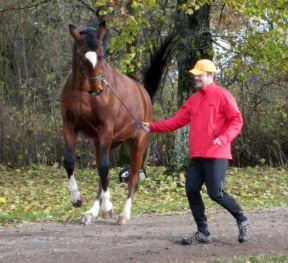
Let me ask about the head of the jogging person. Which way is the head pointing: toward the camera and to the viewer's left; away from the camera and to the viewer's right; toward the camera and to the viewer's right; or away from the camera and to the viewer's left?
toward the camera and to the viewer's left

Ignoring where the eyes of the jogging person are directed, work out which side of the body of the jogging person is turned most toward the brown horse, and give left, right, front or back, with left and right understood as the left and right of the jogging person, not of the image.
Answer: right

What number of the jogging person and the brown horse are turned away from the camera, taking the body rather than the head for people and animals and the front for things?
0

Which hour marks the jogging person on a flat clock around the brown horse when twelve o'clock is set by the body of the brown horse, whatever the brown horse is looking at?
The jogging person is roughly at 9 o'clock from the brown horse.

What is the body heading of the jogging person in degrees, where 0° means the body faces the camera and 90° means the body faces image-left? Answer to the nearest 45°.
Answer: approximately 45°

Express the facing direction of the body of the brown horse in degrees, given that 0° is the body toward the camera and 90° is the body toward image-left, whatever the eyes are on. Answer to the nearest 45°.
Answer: approximately 45°
